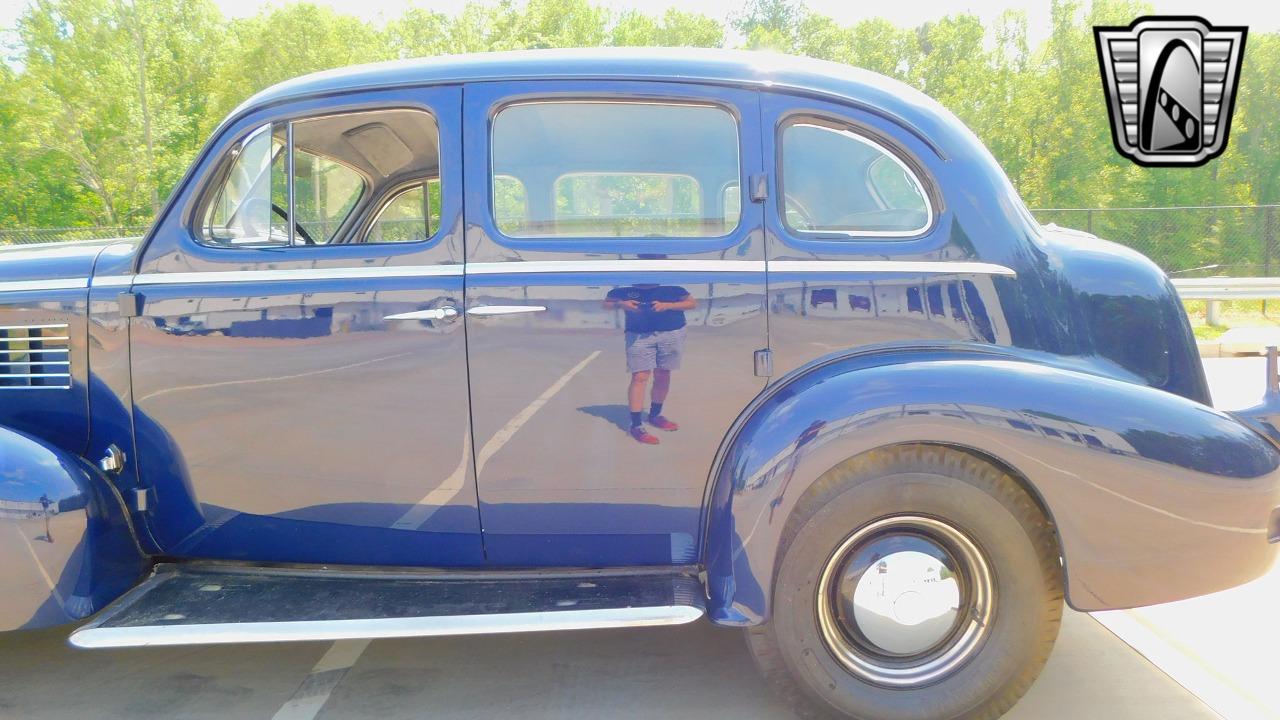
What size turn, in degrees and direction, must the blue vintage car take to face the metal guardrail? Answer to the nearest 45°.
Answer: approximately 135° to its right

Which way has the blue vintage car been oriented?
to the viewer's left

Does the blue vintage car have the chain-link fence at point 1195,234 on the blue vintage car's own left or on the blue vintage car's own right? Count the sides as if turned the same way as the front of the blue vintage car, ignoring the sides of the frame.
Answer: on the blue vintage car's own right

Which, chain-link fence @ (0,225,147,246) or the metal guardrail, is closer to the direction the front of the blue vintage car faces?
the chain-link fence

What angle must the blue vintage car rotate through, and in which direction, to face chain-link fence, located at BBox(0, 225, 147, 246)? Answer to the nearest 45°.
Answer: approximately 45° to its right
